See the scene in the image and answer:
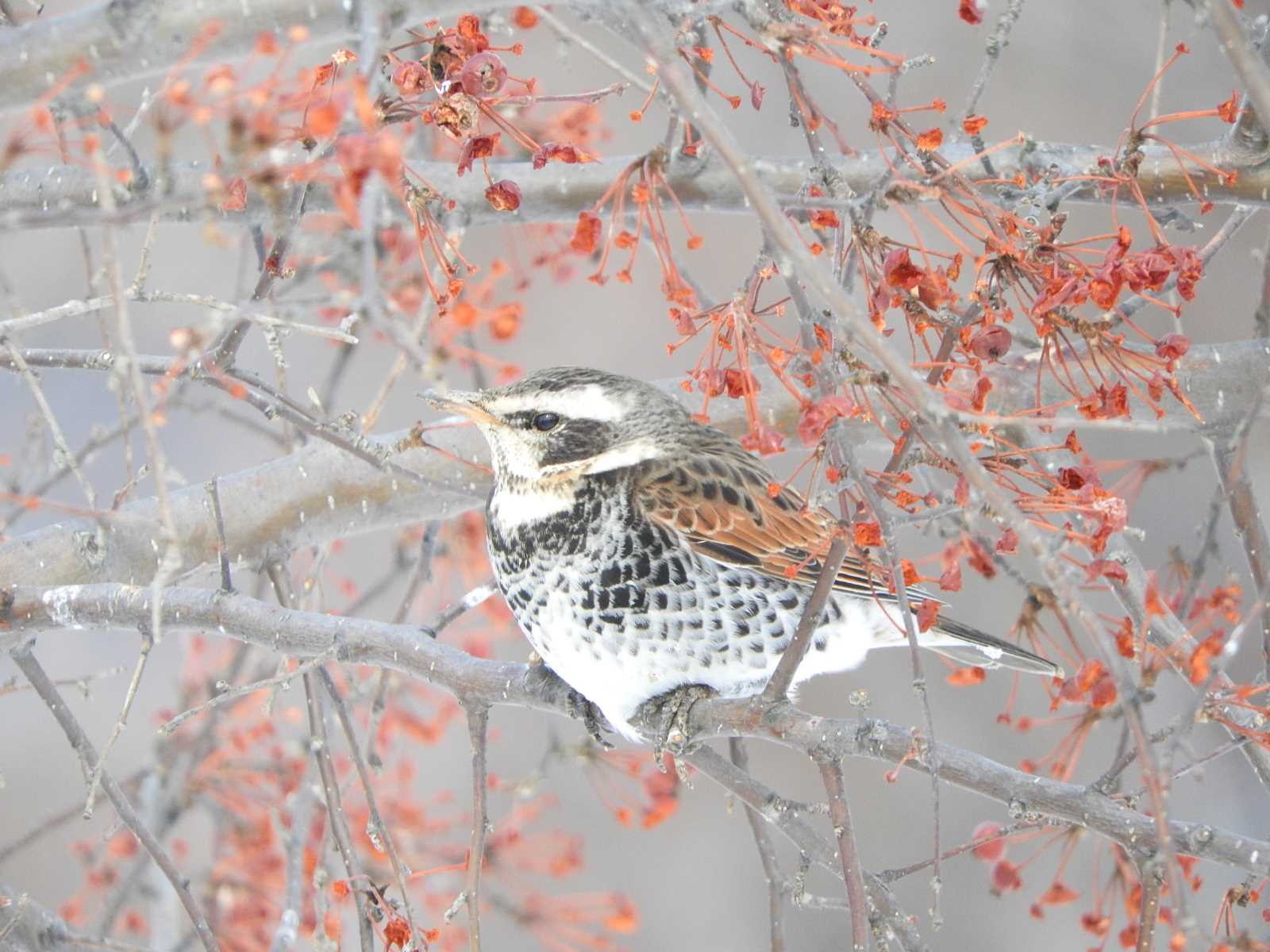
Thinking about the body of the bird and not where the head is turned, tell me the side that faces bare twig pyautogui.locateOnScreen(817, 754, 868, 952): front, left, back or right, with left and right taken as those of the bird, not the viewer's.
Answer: back

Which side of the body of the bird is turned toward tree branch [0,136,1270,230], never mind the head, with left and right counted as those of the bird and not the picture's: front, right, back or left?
right

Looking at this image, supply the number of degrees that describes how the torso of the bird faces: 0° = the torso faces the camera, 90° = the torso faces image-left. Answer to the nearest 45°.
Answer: approximately 90°

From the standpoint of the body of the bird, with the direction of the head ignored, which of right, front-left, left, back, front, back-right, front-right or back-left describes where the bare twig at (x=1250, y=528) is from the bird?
back
